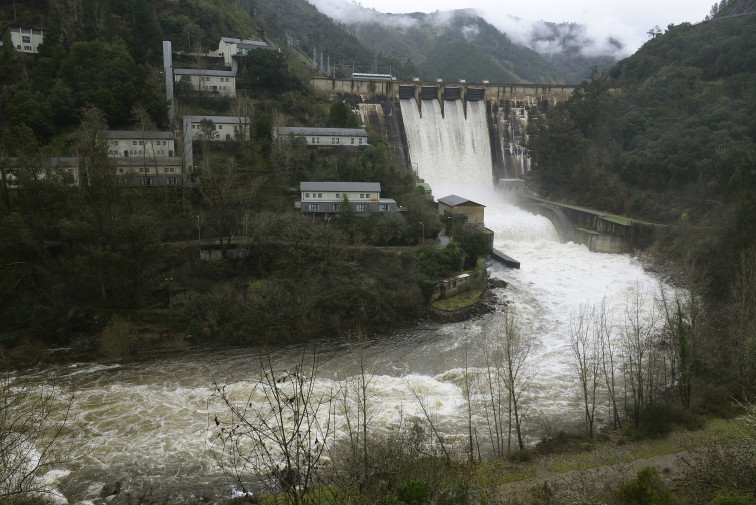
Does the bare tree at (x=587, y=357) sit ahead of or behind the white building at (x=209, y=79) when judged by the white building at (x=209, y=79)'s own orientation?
ahead

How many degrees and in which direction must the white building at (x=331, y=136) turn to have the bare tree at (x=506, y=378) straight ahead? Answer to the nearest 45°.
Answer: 0° — it already faces it

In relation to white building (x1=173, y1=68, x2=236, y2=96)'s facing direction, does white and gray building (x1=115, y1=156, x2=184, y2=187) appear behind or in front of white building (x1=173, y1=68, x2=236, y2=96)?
in front

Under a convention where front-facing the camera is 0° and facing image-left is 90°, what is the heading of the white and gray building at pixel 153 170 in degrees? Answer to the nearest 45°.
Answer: approximately 0°

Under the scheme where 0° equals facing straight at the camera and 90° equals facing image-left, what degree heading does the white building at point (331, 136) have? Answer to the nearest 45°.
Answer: approximately 0°
